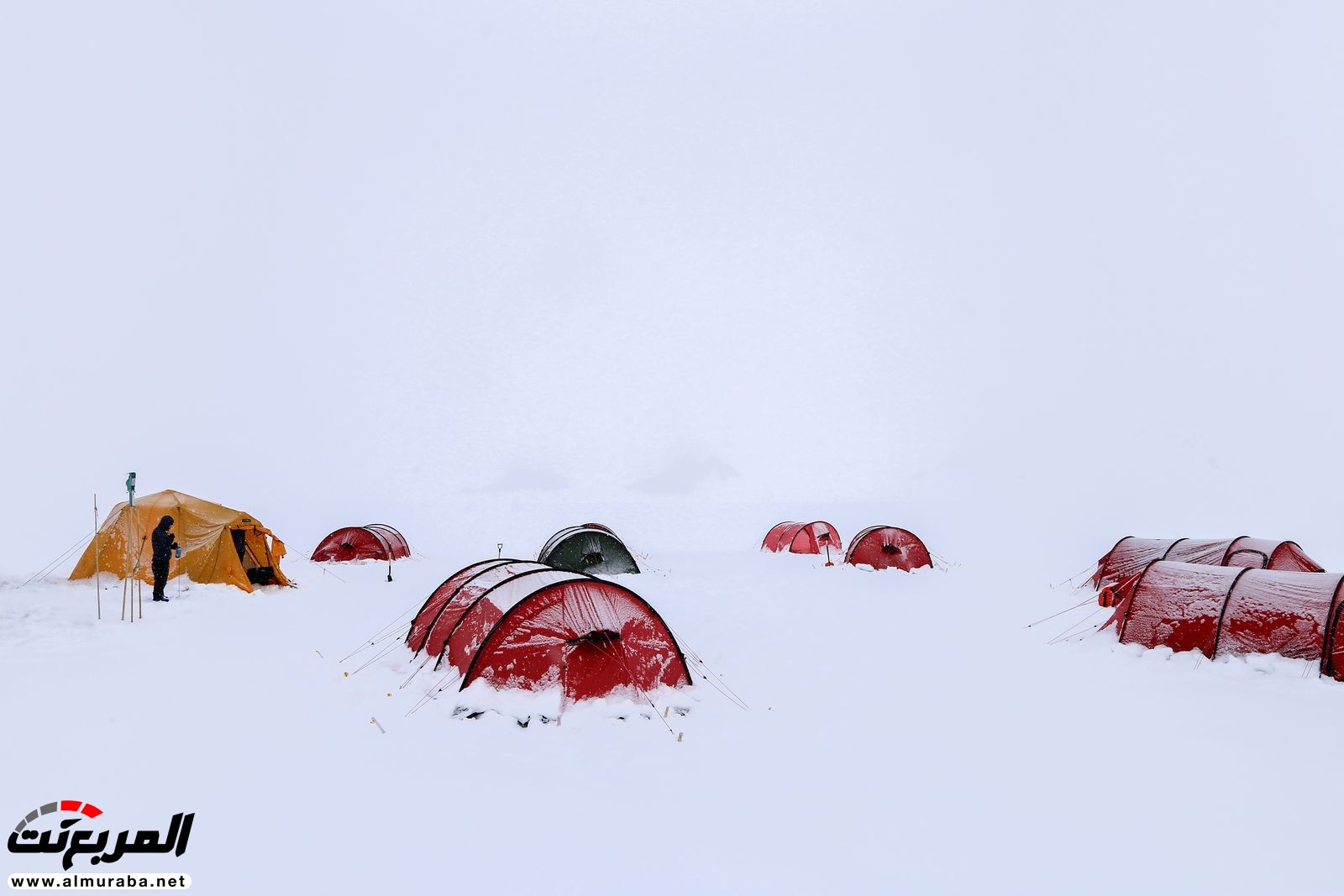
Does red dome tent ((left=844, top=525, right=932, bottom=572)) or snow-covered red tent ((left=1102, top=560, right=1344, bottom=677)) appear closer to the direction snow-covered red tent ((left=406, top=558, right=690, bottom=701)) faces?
the snow-covered red tent

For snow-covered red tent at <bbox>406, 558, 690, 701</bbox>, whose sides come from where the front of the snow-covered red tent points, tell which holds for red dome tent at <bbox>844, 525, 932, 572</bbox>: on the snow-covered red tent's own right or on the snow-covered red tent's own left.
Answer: on the snow-covered red tent's own left

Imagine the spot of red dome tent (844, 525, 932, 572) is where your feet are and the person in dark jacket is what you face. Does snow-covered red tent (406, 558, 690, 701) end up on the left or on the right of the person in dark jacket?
left

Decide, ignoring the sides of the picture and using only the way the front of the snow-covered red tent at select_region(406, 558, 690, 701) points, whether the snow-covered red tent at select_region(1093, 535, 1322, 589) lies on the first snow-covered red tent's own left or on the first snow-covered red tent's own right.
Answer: on the first snow-covered red tent's own left

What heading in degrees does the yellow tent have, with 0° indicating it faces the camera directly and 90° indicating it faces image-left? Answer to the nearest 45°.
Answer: approximately 315°

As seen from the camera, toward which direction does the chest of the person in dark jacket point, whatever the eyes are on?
to the viewer's right

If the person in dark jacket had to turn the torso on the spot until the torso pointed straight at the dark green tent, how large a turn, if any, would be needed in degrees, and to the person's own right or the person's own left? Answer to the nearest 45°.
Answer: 0° — they already face it

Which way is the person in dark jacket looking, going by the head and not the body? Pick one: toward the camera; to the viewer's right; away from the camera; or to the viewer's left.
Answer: to the viewer's right
